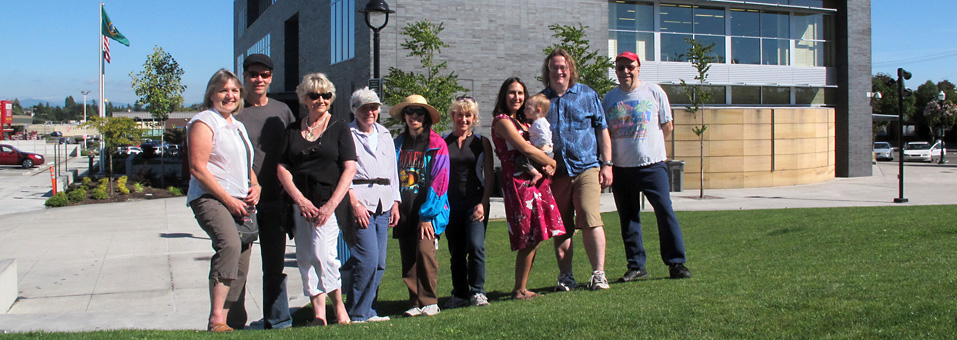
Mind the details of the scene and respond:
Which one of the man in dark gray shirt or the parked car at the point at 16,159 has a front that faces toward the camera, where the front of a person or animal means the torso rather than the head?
the man in dark gray shirt

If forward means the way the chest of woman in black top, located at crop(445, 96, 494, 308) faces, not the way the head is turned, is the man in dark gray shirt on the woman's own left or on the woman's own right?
on the woman's own right

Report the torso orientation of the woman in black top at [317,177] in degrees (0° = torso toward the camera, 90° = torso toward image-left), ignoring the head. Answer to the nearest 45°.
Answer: approximately 0°

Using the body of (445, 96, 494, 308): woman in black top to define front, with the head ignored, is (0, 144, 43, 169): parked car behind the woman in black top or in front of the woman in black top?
behind

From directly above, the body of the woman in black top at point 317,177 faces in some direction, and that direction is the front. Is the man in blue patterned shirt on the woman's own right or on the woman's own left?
on the woman's own left

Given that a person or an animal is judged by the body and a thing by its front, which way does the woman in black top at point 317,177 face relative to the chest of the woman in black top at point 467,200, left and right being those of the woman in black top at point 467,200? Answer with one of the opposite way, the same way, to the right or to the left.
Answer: the same way

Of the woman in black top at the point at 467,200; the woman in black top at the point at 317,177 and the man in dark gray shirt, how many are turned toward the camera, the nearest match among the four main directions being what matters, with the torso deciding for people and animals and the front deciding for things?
3

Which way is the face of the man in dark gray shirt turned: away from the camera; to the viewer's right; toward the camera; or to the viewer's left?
toward the camera

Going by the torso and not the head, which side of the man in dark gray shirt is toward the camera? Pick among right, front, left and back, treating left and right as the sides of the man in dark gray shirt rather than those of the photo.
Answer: front

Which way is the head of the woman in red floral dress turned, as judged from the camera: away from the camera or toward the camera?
toward the camera

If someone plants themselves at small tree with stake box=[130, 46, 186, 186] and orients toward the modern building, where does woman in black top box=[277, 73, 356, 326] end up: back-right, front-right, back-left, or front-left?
front-right

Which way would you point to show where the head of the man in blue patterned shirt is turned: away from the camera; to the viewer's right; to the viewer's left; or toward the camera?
toward the camera

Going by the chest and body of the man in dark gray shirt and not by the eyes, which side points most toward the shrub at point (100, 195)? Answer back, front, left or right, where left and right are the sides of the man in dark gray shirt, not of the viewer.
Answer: back

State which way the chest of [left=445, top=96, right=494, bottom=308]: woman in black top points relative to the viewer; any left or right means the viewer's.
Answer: facing the viewer

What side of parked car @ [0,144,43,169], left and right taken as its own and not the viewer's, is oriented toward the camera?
right
